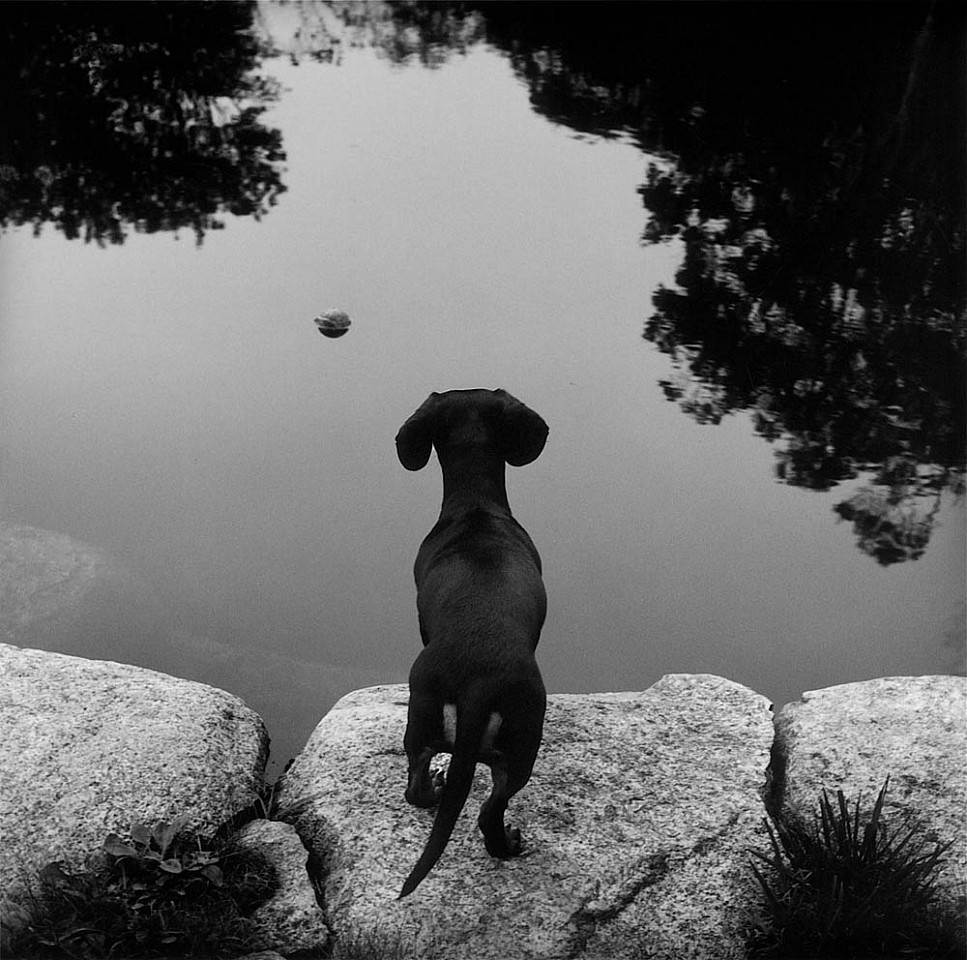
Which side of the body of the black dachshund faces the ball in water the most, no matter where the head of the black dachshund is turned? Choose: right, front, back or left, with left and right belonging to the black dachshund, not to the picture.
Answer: front

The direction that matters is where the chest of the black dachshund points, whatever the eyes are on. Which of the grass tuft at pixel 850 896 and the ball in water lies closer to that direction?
the ball in water

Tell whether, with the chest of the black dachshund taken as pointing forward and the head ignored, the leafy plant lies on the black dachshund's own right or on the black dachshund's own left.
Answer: on the black dachshund's own left

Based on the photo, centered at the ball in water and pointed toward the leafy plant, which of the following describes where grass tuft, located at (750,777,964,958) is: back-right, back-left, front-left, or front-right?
front-left

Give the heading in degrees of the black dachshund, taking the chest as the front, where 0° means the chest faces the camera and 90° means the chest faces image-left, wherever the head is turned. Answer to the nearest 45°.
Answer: approximately 180°

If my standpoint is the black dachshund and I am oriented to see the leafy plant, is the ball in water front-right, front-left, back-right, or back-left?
back-right

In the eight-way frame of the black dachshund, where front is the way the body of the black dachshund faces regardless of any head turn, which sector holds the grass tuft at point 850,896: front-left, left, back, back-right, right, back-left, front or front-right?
right
